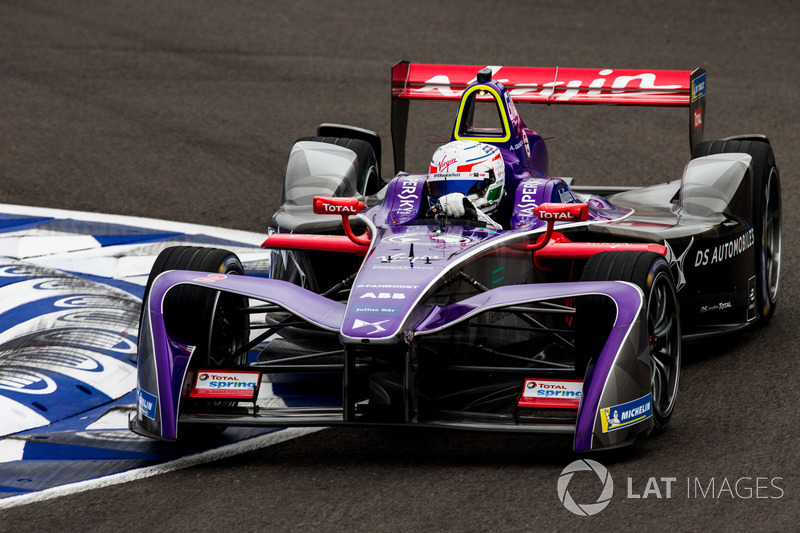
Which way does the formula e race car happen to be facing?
toward the camera
